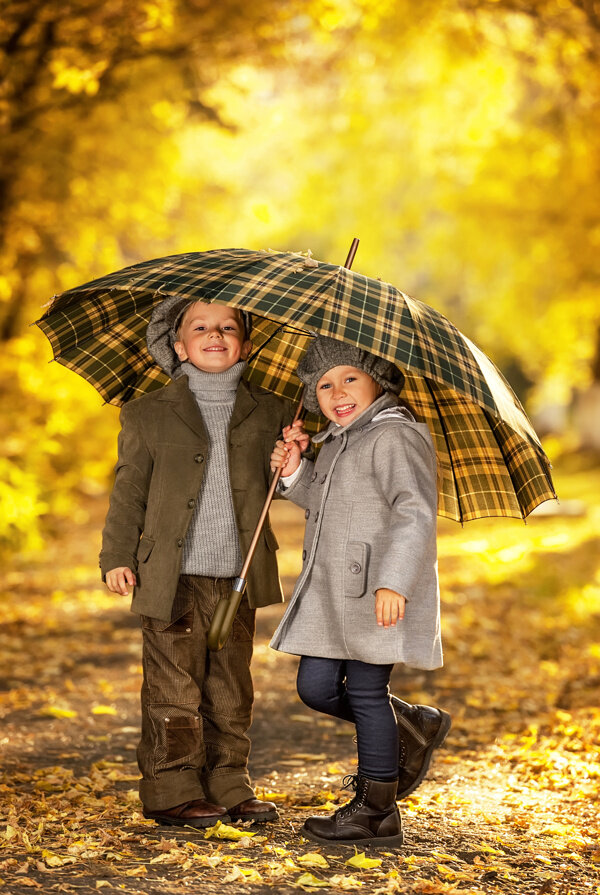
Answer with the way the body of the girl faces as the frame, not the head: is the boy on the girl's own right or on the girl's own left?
on the girl's own right

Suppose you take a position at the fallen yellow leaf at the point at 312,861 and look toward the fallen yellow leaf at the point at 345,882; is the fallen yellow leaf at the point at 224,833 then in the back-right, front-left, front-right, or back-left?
back-right

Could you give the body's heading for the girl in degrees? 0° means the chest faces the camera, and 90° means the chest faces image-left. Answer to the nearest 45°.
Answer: approximately 45°
